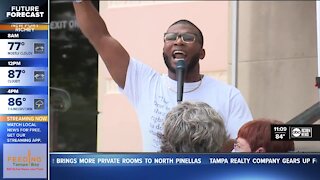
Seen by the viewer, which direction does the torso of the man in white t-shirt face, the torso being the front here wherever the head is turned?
toward the camera
